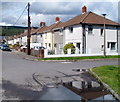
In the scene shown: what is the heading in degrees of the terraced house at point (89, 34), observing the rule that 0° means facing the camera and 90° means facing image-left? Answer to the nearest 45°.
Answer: approximately 45°
